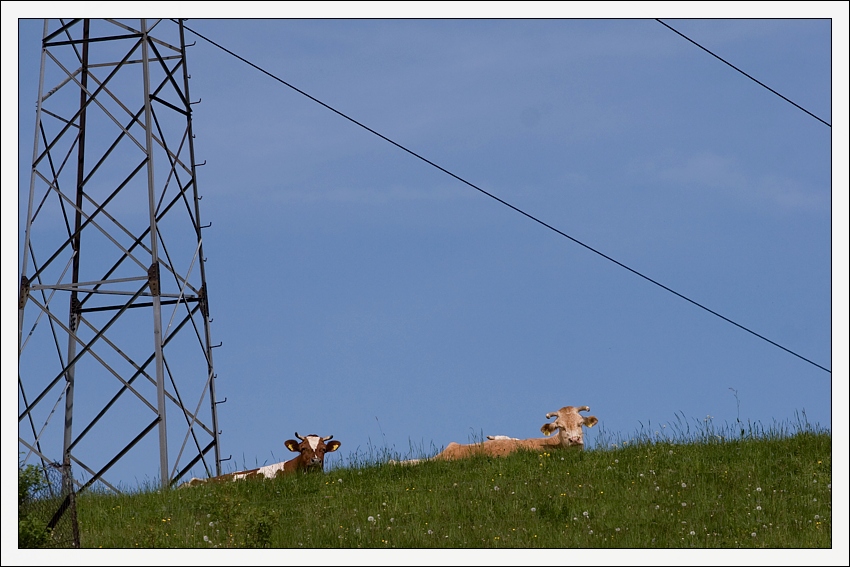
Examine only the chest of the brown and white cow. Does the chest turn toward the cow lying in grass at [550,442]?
yes

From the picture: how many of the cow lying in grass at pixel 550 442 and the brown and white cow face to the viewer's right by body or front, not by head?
2

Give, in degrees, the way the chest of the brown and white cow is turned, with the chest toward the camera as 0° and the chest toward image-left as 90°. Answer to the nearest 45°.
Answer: approximately 270°

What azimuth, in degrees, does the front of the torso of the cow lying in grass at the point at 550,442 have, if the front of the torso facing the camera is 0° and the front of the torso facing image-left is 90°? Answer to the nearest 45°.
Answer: approximately 270°

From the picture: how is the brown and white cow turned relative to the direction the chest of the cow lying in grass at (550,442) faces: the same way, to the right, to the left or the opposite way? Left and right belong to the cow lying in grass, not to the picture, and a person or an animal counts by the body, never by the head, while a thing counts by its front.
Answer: the same way

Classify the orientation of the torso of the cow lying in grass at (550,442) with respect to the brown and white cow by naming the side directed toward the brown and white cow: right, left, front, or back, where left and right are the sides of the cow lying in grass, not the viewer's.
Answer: back
